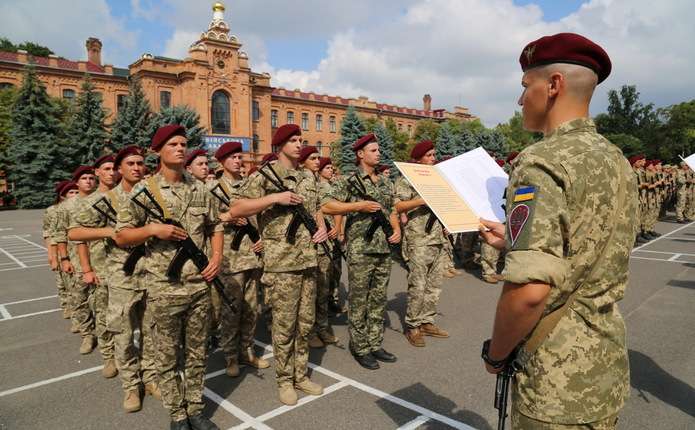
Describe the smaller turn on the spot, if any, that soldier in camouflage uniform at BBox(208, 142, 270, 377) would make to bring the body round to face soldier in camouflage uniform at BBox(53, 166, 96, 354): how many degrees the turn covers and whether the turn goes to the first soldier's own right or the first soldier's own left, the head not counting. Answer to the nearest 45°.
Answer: approximately 180°

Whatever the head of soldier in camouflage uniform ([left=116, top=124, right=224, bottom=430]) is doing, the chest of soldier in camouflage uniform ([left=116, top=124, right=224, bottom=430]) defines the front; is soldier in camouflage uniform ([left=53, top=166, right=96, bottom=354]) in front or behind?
behind

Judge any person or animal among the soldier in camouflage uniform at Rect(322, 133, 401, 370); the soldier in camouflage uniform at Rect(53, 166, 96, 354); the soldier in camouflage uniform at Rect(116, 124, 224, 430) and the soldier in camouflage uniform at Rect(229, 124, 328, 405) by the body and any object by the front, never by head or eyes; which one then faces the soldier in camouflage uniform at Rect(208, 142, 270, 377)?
the soldier in camouflage uniform at Rect(53, 166, 96, 354)

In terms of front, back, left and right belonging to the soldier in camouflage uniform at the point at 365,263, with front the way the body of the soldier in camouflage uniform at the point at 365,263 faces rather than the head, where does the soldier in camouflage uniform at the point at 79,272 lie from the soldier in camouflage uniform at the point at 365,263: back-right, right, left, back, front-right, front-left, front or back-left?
back-right

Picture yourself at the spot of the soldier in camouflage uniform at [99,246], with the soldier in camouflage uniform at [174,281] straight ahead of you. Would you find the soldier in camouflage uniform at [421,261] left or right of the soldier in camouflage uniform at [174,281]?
left

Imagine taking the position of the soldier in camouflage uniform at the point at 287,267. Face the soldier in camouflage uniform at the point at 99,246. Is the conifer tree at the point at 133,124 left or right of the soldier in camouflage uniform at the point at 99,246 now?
right

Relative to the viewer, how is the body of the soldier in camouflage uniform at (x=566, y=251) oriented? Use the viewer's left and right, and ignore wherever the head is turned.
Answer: facing away from the viewer and to the left of the viewer

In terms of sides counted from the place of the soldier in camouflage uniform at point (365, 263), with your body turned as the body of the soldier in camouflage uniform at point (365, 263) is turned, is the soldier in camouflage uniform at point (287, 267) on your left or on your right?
on your right

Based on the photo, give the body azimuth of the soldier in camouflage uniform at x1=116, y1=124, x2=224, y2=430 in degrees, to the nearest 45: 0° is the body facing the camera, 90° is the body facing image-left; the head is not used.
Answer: approximately 315°

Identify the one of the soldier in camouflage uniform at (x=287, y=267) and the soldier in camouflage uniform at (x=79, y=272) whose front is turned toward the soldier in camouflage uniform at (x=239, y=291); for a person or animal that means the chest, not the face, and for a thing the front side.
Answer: the soldier in camouflage uniform at (x=79, y=272)
